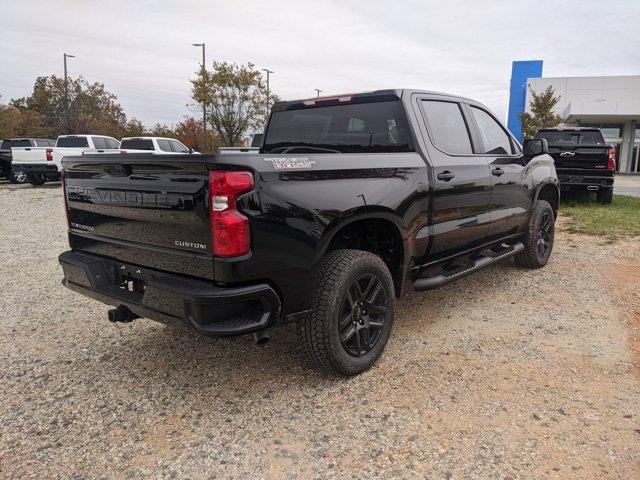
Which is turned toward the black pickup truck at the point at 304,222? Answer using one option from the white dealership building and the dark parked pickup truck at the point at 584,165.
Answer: the white dealership building

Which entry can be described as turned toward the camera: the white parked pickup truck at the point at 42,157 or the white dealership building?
the white dealership building

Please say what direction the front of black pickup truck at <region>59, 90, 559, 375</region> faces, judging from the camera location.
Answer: facing away from the viewer and to the right of the viewer

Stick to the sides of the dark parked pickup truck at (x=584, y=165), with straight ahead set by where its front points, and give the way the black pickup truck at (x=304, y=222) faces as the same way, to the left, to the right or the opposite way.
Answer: the same way

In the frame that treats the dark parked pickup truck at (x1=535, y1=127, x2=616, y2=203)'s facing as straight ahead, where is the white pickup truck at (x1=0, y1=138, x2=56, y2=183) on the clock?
The white pickup truck is roughly at 9 o'clock from the dark parked pickup truck.

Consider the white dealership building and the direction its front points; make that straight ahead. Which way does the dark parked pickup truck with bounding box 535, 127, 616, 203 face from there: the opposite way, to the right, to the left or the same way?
the opposite way

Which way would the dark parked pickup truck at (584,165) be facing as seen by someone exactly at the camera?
facing away from the viewer

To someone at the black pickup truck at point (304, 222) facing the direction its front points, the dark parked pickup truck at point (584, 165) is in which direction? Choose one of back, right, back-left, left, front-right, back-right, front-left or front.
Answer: front

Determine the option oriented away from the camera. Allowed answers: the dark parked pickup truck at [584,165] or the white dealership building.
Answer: the dark parked pickup truck

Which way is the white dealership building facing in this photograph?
toward the camera

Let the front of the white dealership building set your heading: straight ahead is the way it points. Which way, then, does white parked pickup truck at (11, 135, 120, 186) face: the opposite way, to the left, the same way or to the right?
the opposite way

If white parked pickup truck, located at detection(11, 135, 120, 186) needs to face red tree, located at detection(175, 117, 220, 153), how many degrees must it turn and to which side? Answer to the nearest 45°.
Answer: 0° — it already faces it

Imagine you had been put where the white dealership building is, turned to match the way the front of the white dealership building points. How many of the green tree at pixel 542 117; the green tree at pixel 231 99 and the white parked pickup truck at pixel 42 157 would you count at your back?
0

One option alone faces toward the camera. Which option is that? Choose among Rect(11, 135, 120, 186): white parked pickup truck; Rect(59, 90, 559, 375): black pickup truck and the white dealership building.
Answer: the white dealership building

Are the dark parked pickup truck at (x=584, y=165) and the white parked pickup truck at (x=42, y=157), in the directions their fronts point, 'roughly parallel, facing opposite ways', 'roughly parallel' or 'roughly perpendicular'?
roughly parallel

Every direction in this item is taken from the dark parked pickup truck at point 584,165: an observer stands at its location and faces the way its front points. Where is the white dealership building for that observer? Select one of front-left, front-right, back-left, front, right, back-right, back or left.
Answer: front

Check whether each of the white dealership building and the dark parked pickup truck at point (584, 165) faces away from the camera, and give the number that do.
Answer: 1

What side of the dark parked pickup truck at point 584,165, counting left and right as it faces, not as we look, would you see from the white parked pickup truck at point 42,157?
left

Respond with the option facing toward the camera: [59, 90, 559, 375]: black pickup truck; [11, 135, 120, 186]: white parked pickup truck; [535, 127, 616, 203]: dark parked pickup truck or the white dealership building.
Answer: the white dealership building

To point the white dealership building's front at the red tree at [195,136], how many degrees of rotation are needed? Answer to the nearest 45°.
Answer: approximately 45° to its right

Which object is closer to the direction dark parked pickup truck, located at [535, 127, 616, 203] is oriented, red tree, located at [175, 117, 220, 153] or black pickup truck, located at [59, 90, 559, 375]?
the red tree
